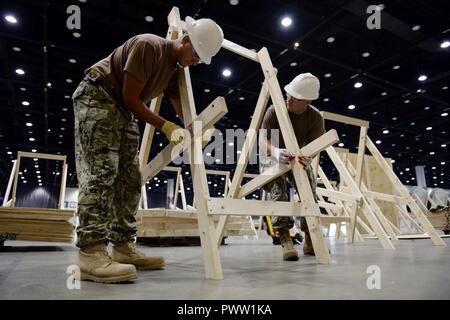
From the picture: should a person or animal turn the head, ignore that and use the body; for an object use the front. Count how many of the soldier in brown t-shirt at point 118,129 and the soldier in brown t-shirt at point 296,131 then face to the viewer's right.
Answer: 1

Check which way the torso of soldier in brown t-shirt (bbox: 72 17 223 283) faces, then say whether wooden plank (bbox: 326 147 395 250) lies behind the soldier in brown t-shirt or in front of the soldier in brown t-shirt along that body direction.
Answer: in front

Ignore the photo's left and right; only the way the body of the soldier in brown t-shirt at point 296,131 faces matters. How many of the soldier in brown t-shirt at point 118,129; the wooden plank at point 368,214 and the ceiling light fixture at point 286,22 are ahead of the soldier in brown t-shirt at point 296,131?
1

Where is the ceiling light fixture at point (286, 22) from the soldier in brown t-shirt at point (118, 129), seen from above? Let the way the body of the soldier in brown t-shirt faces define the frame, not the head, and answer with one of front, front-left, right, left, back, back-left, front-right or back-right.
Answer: front-left

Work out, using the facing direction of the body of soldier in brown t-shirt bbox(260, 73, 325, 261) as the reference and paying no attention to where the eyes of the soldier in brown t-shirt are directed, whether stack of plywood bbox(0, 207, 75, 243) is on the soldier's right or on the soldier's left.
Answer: on the soldier's right

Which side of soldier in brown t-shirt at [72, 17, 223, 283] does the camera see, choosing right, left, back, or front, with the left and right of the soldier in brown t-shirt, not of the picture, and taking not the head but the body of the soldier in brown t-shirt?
right

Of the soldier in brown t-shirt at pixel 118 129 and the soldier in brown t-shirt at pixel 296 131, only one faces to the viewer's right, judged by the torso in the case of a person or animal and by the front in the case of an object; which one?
the soldier in brown t-shirt at pixel 118 129

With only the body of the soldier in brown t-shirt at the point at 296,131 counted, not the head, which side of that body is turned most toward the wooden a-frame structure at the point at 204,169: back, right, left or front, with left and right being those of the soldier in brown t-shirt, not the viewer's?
front

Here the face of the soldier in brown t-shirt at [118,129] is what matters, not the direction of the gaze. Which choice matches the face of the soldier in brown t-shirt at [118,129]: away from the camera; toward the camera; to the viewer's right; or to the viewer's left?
to the viewer's right

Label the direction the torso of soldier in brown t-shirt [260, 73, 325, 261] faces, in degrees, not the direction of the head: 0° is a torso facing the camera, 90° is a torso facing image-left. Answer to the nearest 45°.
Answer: approximately 45°

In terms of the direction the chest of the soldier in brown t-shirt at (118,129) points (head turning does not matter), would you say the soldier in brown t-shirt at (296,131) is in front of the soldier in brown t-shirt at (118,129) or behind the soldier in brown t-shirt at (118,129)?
in front

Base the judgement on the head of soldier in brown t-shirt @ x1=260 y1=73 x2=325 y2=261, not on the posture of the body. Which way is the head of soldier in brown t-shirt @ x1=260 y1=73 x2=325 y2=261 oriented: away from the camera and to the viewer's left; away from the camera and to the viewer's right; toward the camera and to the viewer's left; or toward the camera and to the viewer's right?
toward the camera and to the viewer's left

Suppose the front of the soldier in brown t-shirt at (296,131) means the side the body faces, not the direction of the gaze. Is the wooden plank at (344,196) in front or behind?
behind
